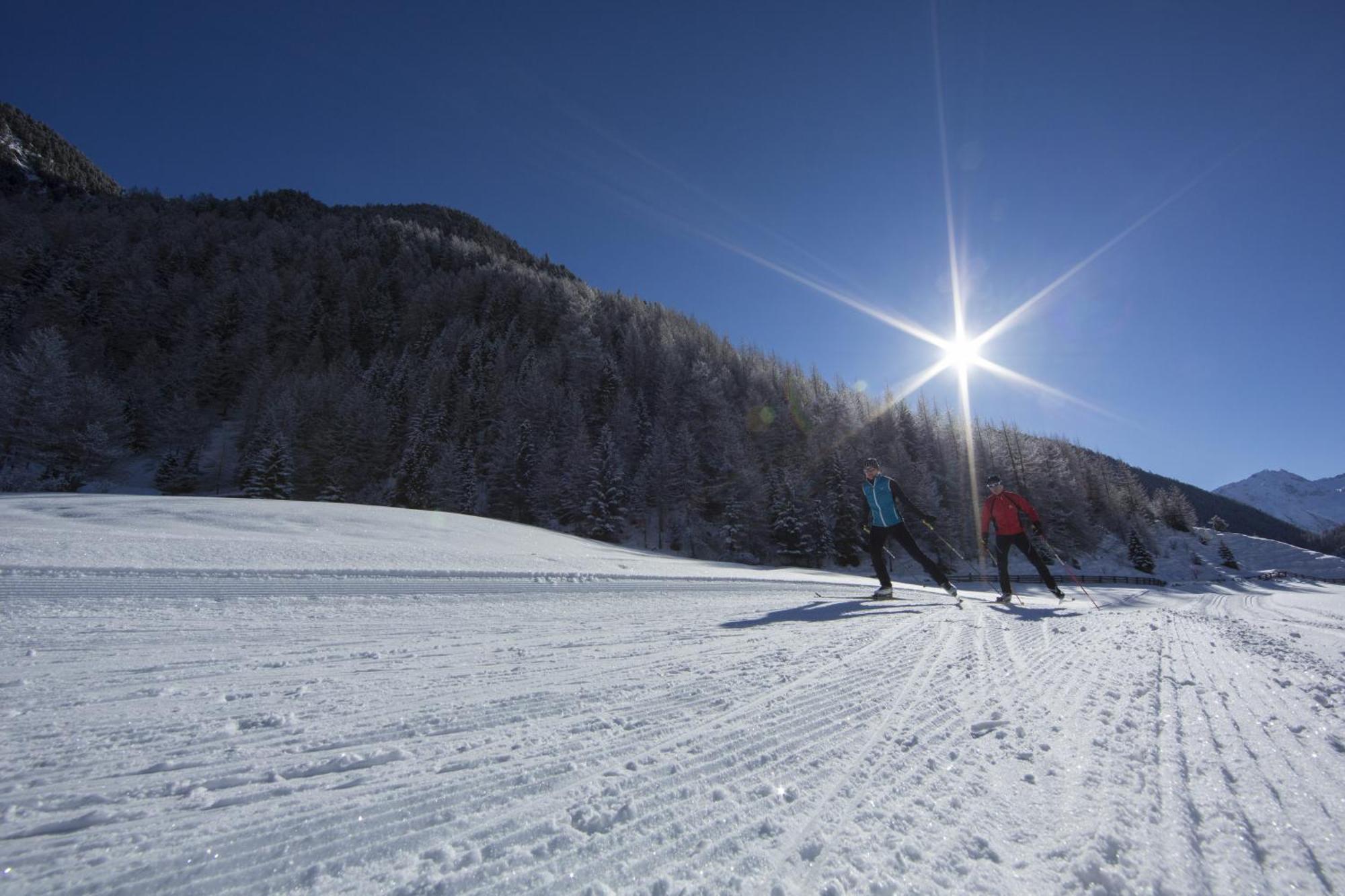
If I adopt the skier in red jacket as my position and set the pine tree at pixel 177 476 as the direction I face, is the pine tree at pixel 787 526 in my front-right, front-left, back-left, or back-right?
front-right

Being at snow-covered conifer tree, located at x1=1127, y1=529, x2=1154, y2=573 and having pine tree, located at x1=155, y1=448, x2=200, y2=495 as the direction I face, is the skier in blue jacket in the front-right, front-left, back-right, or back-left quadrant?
front-left

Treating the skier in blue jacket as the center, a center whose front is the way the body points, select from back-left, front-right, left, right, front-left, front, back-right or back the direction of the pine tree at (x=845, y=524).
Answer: back-right

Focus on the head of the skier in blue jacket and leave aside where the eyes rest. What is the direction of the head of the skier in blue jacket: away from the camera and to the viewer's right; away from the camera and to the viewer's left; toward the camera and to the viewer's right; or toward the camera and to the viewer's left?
toward the camera and to the viewer's left

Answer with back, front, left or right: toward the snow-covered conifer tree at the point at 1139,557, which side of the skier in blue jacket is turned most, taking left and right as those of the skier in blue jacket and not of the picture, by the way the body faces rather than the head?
back
